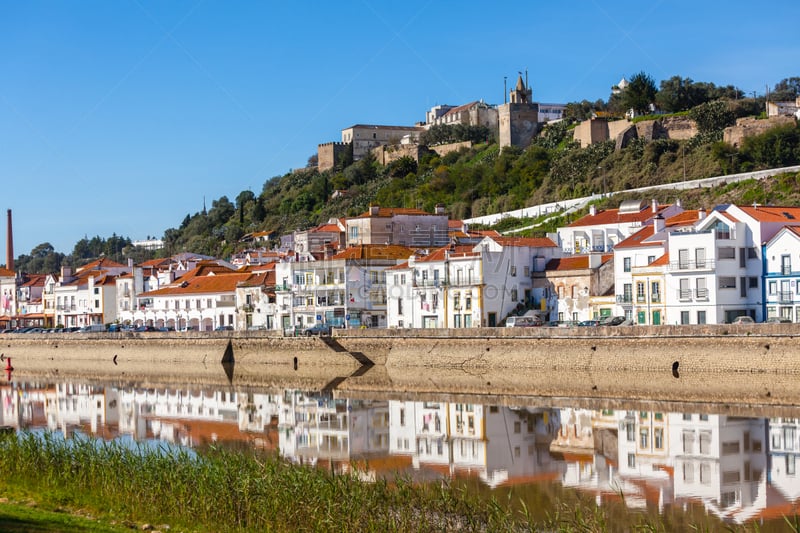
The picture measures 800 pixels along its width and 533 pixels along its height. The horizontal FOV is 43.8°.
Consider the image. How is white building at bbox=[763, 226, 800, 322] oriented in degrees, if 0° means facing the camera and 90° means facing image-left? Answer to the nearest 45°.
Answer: approximately 0°
